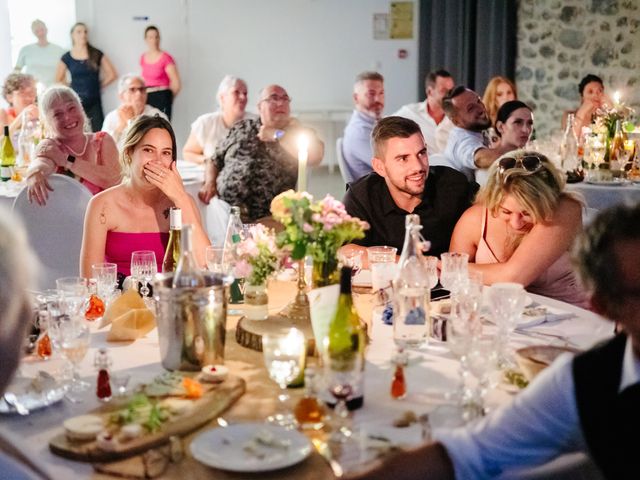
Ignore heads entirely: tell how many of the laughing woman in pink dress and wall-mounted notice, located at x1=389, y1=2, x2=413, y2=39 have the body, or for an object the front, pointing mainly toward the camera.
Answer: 2

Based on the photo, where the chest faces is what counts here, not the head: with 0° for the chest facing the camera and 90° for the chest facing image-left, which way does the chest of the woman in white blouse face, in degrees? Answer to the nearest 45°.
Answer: approximately 315°

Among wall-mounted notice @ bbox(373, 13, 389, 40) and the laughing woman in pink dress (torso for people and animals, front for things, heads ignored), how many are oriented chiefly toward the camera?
2

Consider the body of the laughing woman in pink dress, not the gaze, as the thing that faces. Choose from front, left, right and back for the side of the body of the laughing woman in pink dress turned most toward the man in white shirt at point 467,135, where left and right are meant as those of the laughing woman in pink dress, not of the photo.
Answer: left

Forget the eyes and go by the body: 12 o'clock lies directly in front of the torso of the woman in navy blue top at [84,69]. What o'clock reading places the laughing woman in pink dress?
The laughing woman in pink dress is roughly at 12 o'clock from the woman in navy blue top.

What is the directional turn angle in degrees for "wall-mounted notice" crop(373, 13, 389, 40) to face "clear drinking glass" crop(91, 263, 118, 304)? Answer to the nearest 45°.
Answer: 0° — it already faces it
